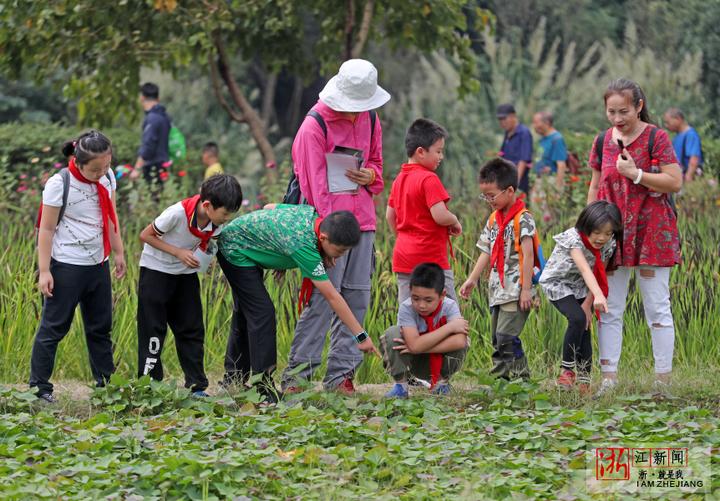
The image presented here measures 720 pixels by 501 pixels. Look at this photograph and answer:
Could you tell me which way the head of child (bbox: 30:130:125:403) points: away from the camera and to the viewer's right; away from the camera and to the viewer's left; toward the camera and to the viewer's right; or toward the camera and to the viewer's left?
toward the camera and to the viewer's right

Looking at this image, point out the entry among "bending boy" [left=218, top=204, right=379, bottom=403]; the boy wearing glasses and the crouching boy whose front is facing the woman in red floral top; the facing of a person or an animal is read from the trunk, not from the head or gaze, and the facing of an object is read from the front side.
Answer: the bending boy

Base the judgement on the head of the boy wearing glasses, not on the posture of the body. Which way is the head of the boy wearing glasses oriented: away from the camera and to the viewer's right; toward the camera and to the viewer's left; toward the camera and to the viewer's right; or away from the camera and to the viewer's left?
toward the camera and to the viewer's left

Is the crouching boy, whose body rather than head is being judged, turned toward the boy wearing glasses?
no

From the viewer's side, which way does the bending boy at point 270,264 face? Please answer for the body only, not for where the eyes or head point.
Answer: to the viewer's right

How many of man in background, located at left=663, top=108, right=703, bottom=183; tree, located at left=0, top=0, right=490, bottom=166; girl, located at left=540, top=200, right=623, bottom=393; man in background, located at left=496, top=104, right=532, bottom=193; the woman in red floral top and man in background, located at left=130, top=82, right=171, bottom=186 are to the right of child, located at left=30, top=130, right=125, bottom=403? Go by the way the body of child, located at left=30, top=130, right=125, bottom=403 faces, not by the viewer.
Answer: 0

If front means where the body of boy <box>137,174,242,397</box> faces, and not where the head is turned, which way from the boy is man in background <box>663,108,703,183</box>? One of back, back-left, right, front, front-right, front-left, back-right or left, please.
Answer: left

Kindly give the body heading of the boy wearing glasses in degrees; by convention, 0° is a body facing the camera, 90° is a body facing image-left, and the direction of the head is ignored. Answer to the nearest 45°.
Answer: approximately 45°

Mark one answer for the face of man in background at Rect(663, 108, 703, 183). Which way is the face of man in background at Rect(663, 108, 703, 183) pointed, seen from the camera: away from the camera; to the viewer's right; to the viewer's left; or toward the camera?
to the viewer's left

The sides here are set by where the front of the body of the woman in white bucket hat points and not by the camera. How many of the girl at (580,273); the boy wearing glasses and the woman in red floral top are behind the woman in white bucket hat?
0

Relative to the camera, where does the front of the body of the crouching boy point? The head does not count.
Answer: toward the camera

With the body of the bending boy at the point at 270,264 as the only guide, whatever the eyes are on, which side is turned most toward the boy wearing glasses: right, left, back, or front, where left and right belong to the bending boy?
front

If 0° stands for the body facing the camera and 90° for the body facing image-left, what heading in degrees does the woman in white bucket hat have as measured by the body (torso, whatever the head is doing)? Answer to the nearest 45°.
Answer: approximately 315°

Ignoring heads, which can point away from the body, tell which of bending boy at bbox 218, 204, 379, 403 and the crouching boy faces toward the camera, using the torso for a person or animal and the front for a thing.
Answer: the crouching boy

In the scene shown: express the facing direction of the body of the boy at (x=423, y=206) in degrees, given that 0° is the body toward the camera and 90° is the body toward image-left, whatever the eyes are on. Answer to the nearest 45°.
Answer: approximately 225°

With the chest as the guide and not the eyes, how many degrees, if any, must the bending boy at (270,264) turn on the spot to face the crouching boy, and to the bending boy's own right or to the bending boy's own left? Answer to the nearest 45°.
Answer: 0° — they already face them

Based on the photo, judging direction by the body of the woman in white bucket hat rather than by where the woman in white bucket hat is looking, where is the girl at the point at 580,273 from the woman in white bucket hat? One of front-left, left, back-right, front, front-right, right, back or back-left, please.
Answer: front-left
